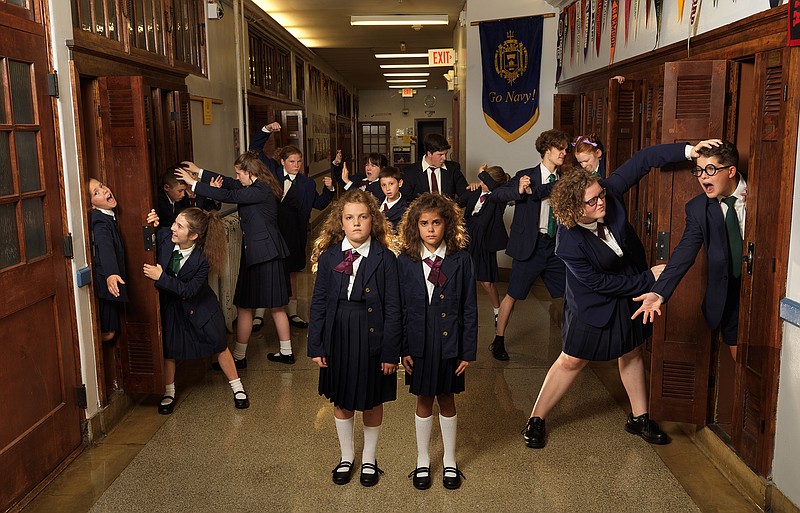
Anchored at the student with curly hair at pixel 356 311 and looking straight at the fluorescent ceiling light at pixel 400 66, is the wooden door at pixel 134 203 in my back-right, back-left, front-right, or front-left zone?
front-left

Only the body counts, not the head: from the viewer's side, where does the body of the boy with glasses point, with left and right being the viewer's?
facing the viewer and to the left of the viewer

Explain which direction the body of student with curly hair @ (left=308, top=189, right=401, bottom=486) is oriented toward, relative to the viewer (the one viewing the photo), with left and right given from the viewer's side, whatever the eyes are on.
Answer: facing the viewer

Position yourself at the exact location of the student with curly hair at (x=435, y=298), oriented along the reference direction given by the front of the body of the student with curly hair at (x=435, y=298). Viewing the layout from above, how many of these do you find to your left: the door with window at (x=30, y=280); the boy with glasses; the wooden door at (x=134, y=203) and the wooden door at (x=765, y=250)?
2

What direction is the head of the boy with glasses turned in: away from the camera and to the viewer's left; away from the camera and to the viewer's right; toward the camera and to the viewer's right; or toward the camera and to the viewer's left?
toward the camera and to the viewer's left

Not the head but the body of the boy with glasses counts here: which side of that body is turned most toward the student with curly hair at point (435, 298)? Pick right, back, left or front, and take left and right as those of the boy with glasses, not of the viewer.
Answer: front

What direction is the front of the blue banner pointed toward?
toward the camera

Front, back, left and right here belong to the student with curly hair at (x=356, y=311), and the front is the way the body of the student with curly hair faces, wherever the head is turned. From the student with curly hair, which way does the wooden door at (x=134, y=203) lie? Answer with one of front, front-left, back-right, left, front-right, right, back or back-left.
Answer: back-right

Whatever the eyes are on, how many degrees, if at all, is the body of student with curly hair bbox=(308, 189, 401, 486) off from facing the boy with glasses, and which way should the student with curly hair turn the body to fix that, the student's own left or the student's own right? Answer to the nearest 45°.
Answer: approximately 90° to the student's own left

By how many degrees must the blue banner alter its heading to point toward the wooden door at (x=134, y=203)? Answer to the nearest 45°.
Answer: approximately 45° to its right

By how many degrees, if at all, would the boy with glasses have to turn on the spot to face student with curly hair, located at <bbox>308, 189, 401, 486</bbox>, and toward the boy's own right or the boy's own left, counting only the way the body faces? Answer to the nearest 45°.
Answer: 0° — they already face them

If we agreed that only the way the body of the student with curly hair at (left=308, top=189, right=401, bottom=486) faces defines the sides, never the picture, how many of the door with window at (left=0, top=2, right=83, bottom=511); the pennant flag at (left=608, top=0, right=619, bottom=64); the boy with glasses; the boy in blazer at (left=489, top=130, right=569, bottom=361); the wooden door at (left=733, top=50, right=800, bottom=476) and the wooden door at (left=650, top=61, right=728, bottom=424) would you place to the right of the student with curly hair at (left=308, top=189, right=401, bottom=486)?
1

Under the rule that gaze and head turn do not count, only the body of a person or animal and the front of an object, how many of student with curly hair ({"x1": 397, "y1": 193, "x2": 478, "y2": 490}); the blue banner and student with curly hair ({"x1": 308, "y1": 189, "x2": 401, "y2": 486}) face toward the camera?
3

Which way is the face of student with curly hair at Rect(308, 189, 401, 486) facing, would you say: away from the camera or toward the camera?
toward the camera

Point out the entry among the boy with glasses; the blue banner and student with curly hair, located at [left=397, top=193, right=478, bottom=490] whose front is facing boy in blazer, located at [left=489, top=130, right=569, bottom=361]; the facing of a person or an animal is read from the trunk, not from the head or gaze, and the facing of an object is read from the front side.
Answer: the blue banner

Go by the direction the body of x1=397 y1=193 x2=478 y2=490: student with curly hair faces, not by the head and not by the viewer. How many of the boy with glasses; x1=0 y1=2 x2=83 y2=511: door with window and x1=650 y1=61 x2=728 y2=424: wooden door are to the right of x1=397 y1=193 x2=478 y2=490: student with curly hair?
1
